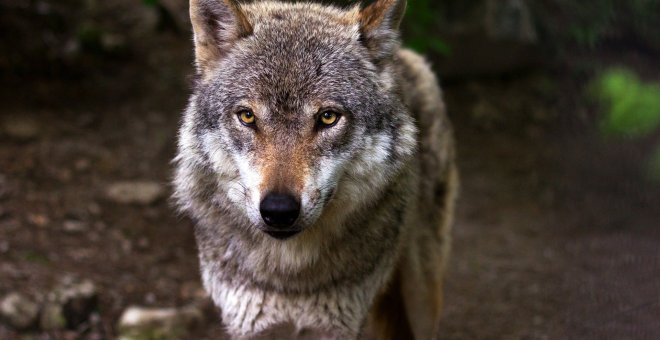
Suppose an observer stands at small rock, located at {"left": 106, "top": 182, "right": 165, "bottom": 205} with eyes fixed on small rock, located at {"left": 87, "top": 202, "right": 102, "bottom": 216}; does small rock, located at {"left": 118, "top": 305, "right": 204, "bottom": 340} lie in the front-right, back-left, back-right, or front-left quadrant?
front-left

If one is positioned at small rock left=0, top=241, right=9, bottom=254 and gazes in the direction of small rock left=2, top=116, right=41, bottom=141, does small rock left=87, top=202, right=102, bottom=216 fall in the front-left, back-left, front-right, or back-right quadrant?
front-right

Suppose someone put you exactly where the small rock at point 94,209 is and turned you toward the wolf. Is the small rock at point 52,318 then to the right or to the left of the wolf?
right

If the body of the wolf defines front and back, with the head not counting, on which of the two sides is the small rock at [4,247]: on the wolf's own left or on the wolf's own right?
on the wolf's own right

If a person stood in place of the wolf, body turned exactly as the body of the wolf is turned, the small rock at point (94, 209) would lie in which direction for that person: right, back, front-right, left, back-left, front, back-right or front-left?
back-right

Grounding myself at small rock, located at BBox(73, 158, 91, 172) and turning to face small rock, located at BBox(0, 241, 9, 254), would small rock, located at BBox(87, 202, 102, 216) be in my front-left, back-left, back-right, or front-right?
front-left

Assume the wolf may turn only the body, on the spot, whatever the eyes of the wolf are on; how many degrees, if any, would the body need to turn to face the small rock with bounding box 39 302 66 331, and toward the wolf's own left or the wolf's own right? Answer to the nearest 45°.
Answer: approximately 90° to the wolf's own right

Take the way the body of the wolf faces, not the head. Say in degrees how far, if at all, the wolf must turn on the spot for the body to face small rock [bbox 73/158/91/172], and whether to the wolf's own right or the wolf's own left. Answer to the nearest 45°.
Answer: approximately 135° to the wolf's own right

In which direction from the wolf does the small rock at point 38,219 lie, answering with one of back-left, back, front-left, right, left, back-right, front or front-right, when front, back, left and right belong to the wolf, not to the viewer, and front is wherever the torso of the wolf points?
back-right

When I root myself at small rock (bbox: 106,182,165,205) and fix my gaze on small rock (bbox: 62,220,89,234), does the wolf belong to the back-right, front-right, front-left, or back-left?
front-left

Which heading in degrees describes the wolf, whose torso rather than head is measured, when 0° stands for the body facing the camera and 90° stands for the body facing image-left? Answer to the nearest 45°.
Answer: approximately 0°
